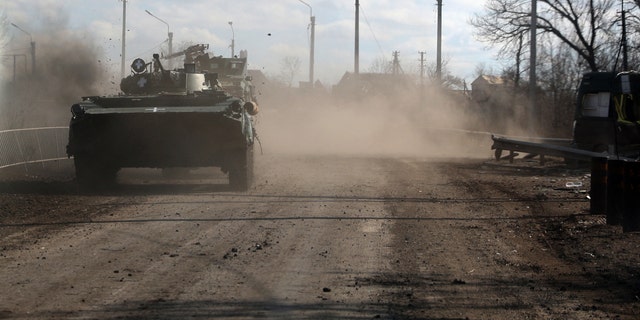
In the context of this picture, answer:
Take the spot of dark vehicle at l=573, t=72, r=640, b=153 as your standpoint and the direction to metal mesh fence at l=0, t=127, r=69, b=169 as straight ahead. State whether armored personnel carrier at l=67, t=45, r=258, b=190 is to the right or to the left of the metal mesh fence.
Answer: left

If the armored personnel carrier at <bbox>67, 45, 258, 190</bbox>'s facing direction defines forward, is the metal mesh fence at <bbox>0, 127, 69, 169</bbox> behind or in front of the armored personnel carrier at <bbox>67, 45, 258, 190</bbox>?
behind

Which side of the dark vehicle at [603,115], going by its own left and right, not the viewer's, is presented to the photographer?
back

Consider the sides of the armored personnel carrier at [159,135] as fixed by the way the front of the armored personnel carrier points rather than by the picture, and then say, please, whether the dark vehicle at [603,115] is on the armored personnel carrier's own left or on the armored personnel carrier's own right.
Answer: on the armored personnel carrier's own left

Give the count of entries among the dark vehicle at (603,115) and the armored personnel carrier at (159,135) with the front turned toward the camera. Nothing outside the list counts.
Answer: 1
